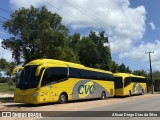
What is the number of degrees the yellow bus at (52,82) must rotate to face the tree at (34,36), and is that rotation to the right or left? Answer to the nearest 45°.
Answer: approximately 135° to its right

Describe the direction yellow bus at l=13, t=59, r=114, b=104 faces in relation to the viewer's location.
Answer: facing the viewer and to the left of the viewer
